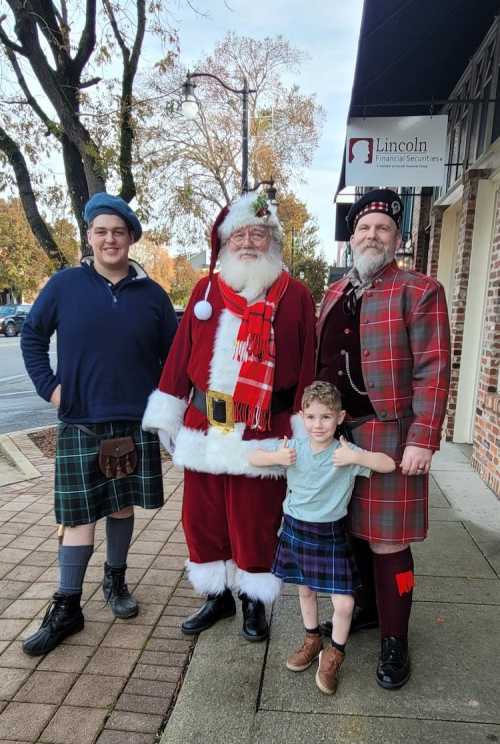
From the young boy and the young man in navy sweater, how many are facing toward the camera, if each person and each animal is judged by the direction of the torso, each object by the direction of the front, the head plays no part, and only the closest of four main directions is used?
2

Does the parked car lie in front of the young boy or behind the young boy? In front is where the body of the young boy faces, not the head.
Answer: behind

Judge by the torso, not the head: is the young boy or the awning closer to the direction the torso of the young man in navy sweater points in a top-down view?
the young boy

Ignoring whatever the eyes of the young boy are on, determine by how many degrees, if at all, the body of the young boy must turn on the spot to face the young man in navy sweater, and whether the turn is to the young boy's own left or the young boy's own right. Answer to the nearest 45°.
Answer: approximately 90° to the young boy's own right

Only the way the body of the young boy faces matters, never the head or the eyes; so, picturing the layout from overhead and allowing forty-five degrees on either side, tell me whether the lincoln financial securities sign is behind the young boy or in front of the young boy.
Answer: behind

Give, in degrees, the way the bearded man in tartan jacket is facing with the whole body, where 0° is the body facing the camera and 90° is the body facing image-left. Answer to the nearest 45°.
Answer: approximately 45°

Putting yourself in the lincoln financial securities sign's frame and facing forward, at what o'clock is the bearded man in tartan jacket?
The bearded man in tartan jacket is roughly at 12 o'clock from the lincoln financial securities sign.

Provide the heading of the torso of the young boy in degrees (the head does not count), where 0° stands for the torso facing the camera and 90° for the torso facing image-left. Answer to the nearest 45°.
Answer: approximately 0°
